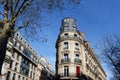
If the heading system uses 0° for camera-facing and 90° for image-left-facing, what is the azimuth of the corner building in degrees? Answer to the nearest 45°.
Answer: approximately 0°

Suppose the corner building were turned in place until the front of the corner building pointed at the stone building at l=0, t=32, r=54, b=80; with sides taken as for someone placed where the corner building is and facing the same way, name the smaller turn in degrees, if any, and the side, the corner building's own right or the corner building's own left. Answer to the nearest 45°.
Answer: approximately 90° to the corner building's own right

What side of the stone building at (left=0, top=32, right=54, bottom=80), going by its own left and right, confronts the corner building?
front

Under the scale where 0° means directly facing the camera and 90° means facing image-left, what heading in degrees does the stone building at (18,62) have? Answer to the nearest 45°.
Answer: approximately 315°

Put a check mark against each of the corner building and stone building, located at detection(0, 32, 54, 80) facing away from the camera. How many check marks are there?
0
